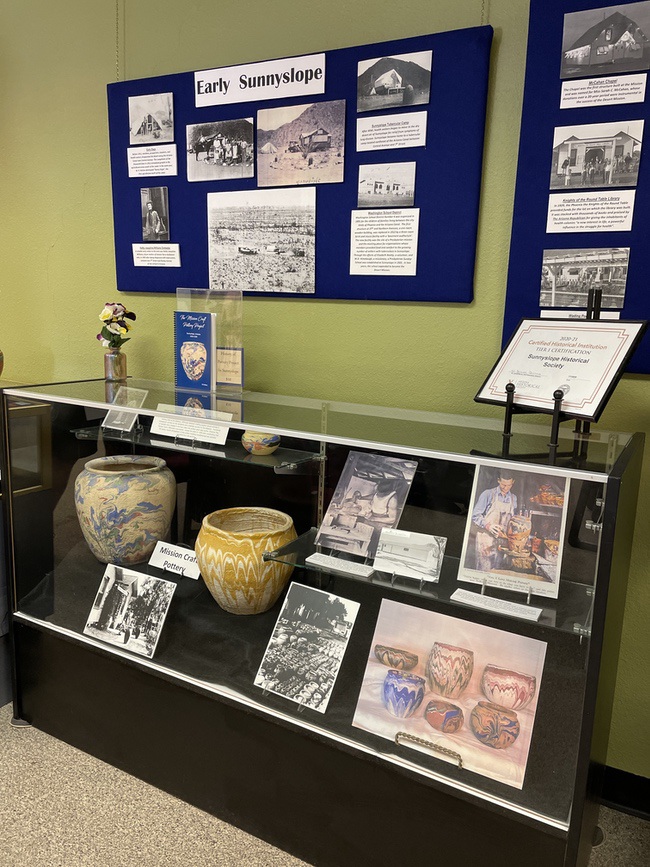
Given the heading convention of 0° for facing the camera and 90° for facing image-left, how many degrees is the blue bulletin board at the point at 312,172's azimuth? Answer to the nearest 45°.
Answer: approximately 45°

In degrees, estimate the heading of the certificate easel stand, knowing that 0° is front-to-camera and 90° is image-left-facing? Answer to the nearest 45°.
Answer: approximately 45°

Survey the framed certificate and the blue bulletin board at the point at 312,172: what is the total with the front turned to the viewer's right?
0

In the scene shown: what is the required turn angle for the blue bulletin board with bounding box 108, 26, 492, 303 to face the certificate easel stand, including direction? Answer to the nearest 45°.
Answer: approximately 90° to its left

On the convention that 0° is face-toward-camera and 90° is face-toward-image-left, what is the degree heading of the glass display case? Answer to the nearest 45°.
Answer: approximately 45°

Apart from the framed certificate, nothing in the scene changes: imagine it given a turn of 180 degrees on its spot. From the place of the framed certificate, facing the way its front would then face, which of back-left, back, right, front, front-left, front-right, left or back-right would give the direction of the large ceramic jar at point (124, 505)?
back-left

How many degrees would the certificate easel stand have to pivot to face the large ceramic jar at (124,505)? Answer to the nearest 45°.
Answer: approximately 45° to its right

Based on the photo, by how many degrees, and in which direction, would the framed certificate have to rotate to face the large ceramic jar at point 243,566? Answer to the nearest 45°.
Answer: approximately 45° to its right

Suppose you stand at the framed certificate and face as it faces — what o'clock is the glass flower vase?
The glass flower vase is roughly at 2 o'clock from the framed certificate.

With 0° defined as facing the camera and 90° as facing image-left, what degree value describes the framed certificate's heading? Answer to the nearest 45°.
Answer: approximately 45°

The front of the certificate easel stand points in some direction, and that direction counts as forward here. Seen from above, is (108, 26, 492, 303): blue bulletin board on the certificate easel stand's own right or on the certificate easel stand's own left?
on the certificate easel stand's own right
